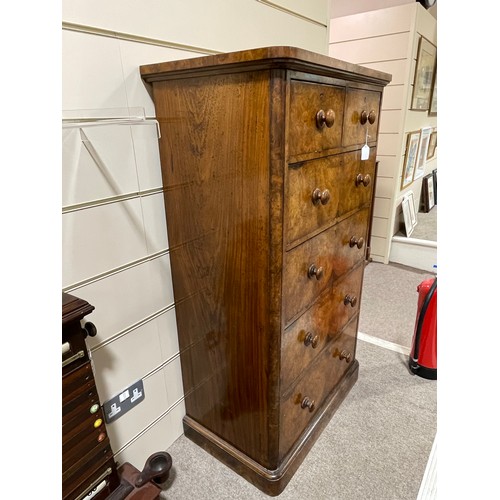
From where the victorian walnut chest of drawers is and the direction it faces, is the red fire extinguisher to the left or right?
on its left

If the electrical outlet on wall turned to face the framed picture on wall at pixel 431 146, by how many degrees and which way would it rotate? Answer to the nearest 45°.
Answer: approximately 90° to its left

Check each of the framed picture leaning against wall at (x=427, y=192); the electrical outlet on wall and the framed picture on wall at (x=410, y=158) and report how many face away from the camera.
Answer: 0

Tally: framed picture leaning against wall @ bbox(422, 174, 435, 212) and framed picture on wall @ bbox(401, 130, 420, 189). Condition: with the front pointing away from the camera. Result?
0

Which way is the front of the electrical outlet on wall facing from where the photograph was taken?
facing the viewer and to the right of the viewer
